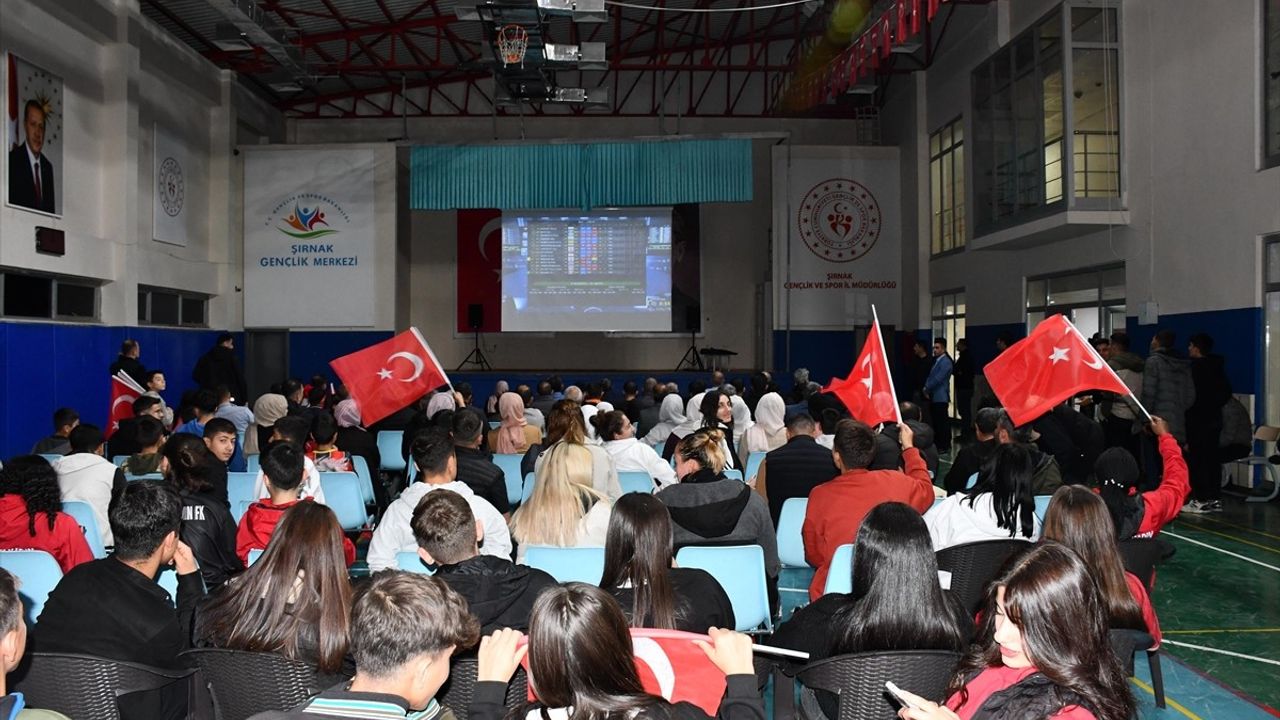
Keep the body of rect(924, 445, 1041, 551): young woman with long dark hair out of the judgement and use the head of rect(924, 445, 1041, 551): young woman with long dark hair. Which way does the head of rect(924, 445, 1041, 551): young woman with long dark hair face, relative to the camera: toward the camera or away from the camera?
away from the camera

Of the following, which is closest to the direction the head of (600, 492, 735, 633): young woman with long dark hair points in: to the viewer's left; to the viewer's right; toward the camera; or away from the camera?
away from the camera

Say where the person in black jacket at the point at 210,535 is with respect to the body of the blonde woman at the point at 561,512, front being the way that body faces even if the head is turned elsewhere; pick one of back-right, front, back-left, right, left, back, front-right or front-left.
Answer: left

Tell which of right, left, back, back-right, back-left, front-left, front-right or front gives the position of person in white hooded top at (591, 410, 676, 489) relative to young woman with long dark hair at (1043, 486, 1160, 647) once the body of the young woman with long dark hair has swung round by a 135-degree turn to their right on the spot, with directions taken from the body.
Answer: back-left

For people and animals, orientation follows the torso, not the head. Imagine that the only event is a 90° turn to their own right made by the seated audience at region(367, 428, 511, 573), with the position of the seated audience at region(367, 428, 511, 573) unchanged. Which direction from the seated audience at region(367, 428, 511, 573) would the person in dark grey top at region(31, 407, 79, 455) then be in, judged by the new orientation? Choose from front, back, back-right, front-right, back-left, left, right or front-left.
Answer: back-left

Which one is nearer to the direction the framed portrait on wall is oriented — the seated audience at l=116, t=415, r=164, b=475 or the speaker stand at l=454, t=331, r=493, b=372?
the seated audience

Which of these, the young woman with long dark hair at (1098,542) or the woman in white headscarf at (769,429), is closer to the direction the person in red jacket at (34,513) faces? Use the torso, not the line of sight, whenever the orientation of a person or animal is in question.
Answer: the woman in white headscarf

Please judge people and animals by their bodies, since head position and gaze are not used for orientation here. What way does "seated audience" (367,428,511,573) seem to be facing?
away from the camera

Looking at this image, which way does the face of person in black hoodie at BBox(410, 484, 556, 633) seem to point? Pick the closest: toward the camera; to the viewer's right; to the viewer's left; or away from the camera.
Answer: away from the camera

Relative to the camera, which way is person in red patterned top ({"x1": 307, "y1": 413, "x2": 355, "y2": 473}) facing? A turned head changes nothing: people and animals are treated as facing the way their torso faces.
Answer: away from the camera

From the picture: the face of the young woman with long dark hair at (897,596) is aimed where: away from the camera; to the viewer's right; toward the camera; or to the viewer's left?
away from the camera

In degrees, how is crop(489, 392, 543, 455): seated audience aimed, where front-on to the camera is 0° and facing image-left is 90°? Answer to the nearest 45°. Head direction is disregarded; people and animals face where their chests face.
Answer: approximately 180°

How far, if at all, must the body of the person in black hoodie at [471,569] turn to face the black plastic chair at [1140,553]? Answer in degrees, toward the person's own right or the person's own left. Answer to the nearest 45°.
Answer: approximately 90° to the person's own right

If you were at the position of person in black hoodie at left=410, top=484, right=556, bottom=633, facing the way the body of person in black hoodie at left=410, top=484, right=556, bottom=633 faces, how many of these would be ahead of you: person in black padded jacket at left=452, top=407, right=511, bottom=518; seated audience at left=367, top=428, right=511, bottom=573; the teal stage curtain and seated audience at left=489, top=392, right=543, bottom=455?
4

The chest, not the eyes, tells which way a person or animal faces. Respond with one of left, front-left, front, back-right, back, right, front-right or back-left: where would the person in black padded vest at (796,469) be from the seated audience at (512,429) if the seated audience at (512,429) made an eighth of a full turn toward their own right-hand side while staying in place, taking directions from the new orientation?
right

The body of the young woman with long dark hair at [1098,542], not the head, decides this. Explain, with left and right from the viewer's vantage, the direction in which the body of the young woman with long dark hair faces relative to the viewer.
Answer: facing away from the viewer and to the left of the viewer

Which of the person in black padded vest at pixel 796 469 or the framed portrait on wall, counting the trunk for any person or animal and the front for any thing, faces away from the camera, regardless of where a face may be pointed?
the person in black padded vest
